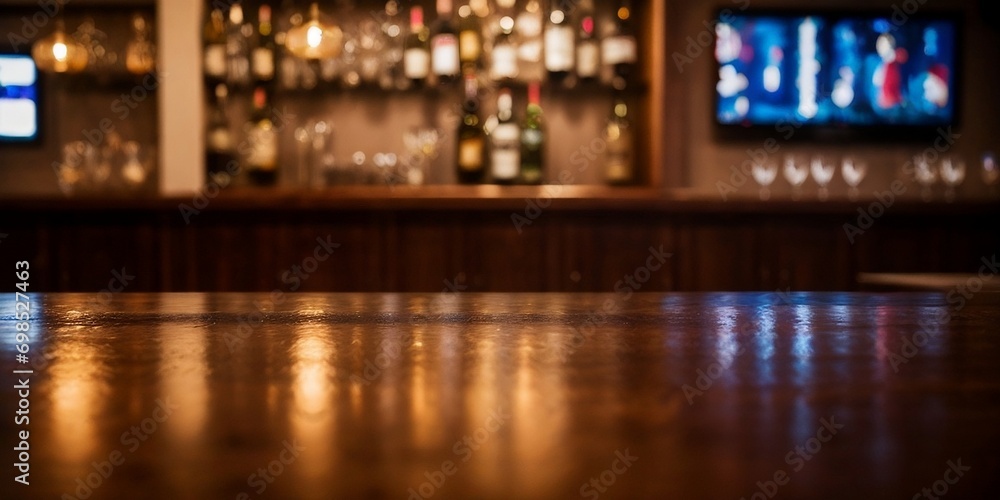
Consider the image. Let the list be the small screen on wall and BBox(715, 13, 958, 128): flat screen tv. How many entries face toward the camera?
2

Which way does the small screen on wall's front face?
toward the camera

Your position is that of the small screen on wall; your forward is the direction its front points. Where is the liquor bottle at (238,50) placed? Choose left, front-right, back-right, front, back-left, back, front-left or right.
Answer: front-left

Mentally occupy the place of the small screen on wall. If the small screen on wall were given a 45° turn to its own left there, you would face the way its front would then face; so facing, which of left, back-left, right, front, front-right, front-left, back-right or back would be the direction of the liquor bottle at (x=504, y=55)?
front

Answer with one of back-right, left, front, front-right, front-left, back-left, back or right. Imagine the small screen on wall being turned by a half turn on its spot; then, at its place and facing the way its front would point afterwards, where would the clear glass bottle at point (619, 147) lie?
back-right

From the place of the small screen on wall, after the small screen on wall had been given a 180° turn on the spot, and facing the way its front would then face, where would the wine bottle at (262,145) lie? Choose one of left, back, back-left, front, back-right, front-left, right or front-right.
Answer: back-right

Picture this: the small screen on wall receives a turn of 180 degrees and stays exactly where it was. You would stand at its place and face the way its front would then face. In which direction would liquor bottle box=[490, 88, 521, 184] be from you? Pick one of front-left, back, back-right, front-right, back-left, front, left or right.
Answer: back-right

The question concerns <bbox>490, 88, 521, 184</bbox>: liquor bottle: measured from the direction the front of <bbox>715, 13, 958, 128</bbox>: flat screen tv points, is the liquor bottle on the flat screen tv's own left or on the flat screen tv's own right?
on the flat screen tv's own right

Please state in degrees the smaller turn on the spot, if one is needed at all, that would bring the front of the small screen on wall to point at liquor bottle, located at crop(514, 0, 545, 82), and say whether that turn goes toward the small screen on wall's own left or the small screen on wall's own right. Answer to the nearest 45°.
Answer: approximately 45° to the small screen on wall's own left

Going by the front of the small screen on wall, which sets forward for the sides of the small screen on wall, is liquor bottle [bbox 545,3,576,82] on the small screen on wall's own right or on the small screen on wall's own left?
on the small screen on wall's own left

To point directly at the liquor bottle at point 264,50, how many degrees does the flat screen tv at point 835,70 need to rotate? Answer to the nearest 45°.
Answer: approximately 45° to its right

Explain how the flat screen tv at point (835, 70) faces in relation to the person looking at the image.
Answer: facing the viewer
